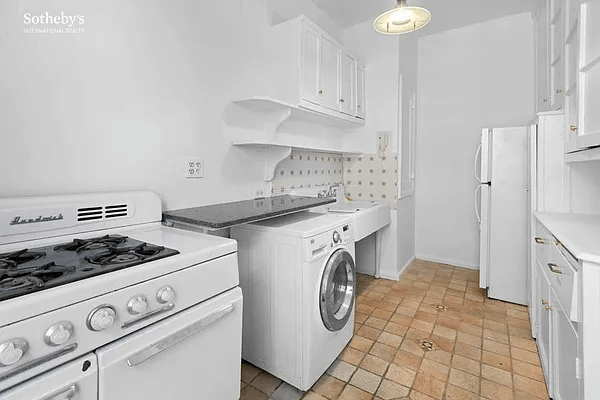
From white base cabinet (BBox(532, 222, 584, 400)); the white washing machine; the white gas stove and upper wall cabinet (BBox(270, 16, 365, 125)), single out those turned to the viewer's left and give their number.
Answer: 1

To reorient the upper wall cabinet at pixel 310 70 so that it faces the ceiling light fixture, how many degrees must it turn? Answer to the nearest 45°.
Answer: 0° — it already faces it

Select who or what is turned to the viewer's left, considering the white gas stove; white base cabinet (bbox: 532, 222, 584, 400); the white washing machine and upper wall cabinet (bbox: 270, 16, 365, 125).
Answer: the white base cabinet

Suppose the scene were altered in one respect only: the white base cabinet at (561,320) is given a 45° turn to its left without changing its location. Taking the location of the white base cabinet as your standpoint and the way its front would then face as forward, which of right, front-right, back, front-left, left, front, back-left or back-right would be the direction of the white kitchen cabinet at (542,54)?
back-right

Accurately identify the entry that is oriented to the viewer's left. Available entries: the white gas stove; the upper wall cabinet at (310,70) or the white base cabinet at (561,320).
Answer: the white base cabinet

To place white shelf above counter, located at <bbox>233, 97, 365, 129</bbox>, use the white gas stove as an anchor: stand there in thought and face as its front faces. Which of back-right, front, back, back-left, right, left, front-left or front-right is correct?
left

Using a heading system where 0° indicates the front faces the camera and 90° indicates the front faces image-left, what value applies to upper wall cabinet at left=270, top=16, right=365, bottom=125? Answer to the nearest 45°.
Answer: approximately 315°

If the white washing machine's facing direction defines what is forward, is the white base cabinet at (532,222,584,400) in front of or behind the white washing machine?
in front

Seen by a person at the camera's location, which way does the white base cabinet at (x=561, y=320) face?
facing to the left of the viewer

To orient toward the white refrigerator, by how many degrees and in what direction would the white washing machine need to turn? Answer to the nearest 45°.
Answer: approximately 90° to its left

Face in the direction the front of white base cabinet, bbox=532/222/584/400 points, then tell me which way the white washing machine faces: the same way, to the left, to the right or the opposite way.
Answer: the opposite way

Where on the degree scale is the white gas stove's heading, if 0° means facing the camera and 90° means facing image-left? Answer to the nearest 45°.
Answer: approximately 315°

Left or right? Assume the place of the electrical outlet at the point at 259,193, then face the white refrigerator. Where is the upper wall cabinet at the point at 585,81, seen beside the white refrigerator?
right

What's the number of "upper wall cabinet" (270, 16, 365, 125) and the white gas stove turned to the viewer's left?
0

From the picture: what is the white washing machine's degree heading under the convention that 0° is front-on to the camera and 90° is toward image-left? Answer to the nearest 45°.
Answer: approximately 315°

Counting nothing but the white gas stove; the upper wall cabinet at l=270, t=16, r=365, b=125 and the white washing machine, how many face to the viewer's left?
0
